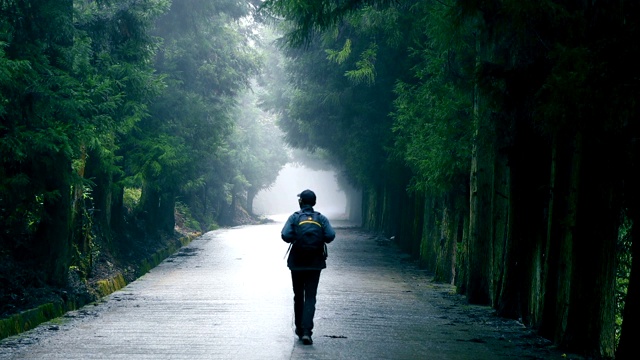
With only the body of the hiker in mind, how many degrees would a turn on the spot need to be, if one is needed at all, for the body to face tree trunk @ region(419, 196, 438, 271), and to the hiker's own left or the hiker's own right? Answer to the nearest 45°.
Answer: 0° — they already face it

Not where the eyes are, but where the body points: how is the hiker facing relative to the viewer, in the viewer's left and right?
facing away from the viewer

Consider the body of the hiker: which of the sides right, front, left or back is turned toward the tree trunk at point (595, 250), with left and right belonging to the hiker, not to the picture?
right

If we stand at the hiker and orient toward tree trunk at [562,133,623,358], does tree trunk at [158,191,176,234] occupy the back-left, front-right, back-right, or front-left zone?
back-left

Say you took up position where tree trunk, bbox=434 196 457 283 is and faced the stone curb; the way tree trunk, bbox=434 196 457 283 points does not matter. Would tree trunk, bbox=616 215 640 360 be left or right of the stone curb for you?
left
